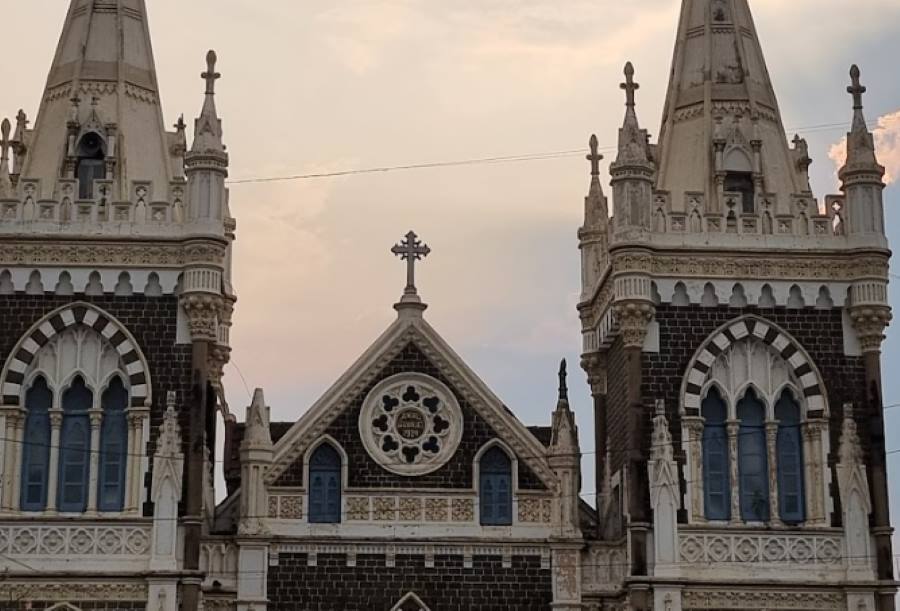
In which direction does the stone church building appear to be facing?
toward the camera
